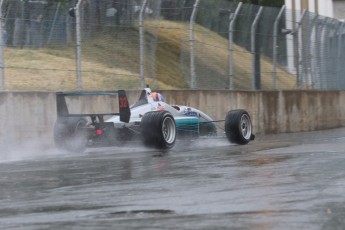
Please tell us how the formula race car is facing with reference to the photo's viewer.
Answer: facing away from the viewer and to the right of the viewer

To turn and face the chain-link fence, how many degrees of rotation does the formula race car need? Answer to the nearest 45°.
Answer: approximately 45° to its left
